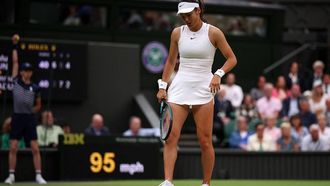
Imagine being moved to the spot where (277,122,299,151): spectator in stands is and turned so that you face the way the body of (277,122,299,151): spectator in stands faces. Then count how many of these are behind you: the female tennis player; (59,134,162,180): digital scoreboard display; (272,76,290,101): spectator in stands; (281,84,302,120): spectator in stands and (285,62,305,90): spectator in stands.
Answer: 3
